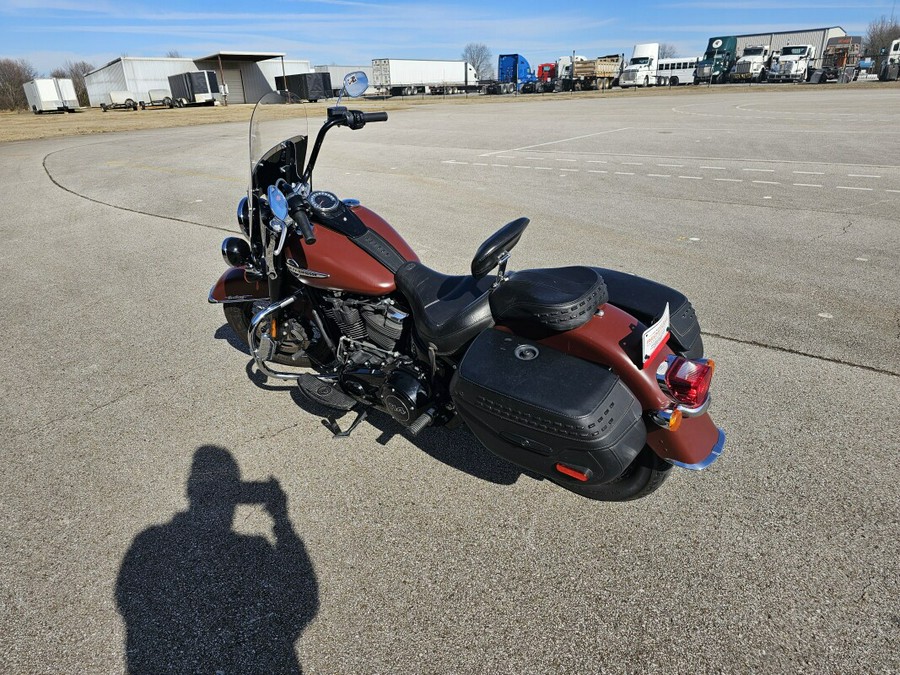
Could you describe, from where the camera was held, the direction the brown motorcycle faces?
facing away from the viewer and to the left of the viewer

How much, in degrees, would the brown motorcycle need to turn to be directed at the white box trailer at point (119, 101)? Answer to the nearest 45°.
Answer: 0° — it already faces it

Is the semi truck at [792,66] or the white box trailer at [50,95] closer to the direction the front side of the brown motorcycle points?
the white box trailer

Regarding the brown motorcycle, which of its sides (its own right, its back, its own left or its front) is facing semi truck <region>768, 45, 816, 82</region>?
right
